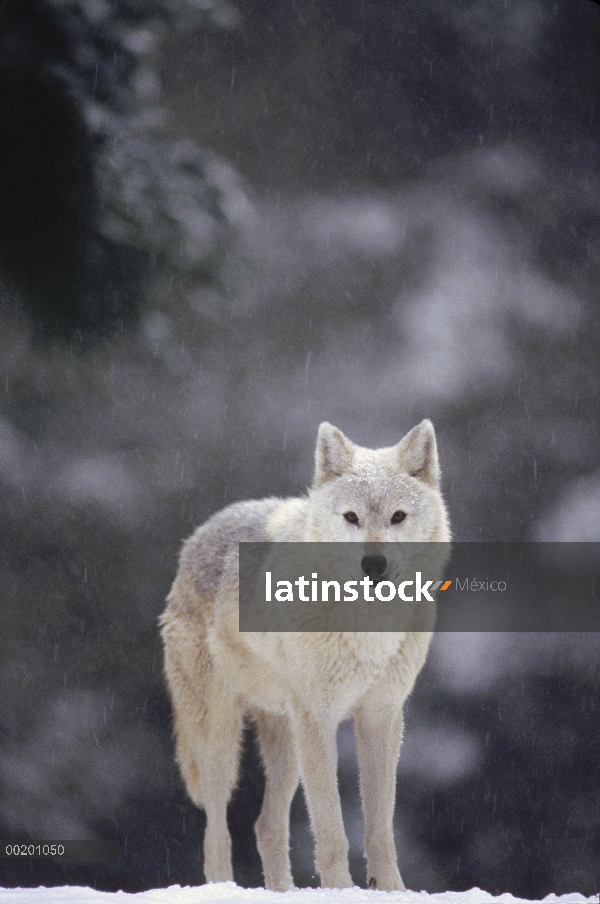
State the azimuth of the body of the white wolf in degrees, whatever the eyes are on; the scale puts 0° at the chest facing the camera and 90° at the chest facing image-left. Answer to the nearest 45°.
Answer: approximately 315°
